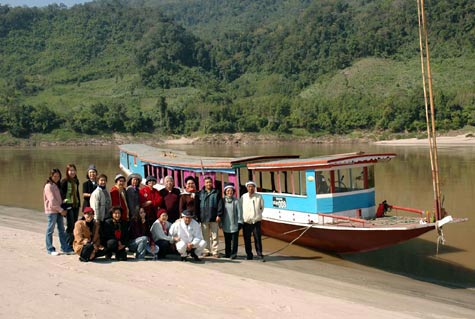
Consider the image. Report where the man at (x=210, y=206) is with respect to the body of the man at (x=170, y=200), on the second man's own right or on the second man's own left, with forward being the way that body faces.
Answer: on the second man's own left

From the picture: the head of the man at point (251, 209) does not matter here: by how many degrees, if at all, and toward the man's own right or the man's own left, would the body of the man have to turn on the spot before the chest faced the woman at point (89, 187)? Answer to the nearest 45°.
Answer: approximately 90° to the man's own right

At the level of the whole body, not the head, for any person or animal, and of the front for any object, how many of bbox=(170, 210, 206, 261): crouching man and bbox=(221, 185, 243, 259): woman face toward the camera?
2

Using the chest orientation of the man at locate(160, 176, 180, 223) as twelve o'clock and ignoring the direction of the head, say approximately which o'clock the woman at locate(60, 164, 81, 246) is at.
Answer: The woman is roughly at 3 o'clock from the man.

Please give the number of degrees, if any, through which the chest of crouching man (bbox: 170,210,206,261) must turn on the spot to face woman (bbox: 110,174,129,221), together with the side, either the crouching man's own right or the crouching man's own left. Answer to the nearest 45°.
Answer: approximately 90° to the crouching man's own right

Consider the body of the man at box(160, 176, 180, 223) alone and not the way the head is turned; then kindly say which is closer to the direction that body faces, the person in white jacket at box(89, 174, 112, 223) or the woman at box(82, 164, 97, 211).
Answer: the person in white jacket

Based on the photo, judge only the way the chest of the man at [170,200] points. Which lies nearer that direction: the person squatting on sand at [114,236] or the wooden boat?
the person squatting on sand
